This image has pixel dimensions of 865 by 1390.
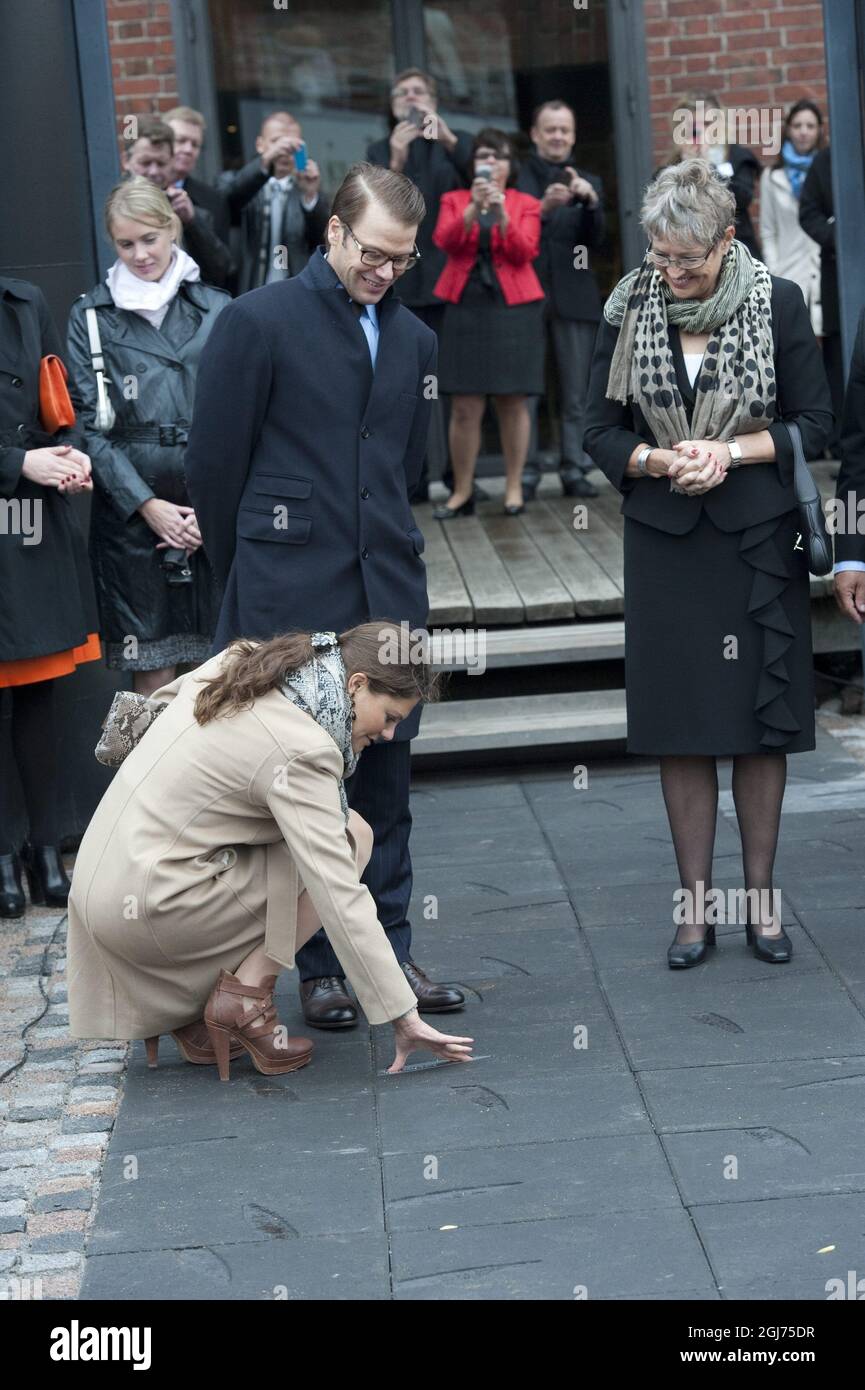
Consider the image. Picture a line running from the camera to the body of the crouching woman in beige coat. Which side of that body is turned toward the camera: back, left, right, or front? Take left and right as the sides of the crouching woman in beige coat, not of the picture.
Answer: right

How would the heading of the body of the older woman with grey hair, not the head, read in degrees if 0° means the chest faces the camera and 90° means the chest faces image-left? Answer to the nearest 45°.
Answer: approximately 0°

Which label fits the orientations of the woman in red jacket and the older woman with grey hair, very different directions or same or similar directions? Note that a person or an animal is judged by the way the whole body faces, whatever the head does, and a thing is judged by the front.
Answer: same or similar directions

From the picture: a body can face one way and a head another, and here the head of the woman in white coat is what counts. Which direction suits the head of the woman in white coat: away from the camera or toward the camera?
toward the camera

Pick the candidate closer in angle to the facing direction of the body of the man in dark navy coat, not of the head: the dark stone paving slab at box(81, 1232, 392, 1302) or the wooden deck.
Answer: the dark stone paving slab

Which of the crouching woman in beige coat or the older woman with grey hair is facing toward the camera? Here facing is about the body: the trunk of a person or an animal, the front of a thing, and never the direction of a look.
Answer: the older woman with grey hair

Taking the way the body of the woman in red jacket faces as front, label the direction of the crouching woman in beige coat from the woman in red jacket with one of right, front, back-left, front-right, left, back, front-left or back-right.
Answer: front

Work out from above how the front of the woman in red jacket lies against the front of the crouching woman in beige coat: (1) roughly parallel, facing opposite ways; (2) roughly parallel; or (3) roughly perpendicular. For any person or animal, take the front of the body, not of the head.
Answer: roughly perpendicular

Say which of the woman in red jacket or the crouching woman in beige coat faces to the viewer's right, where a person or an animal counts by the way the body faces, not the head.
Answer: the crouching woman in beige coat

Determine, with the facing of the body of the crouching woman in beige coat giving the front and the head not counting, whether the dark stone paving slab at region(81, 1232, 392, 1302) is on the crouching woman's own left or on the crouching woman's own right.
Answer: on the crouching woman's own right

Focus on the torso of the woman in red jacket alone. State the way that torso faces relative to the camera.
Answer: toward the camera

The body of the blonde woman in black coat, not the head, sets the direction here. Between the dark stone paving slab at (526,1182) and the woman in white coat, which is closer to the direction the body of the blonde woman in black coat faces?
the dark stone paving slab

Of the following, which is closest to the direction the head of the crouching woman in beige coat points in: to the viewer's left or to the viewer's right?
to the viewer's right

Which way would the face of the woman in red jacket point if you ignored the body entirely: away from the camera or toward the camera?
toward the camera

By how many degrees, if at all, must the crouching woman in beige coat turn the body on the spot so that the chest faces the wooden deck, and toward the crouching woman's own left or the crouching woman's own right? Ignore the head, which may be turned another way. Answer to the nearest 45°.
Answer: approximately 90° to the crouching woman's own left

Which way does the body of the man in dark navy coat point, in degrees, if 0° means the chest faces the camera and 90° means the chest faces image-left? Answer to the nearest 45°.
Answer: approximately 315°

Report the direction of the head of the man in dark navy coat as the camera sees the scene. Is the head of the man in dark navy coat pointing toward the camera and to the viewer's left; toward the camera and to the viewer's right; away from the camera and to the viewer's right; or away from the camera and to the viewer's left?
toward the camera and to the viewer's right

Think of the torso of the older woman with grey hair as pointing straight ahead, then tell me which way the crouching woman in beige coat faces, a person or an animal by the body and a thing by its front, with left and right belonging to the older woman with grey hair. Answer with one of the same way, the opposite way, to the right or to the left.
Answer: to the left
